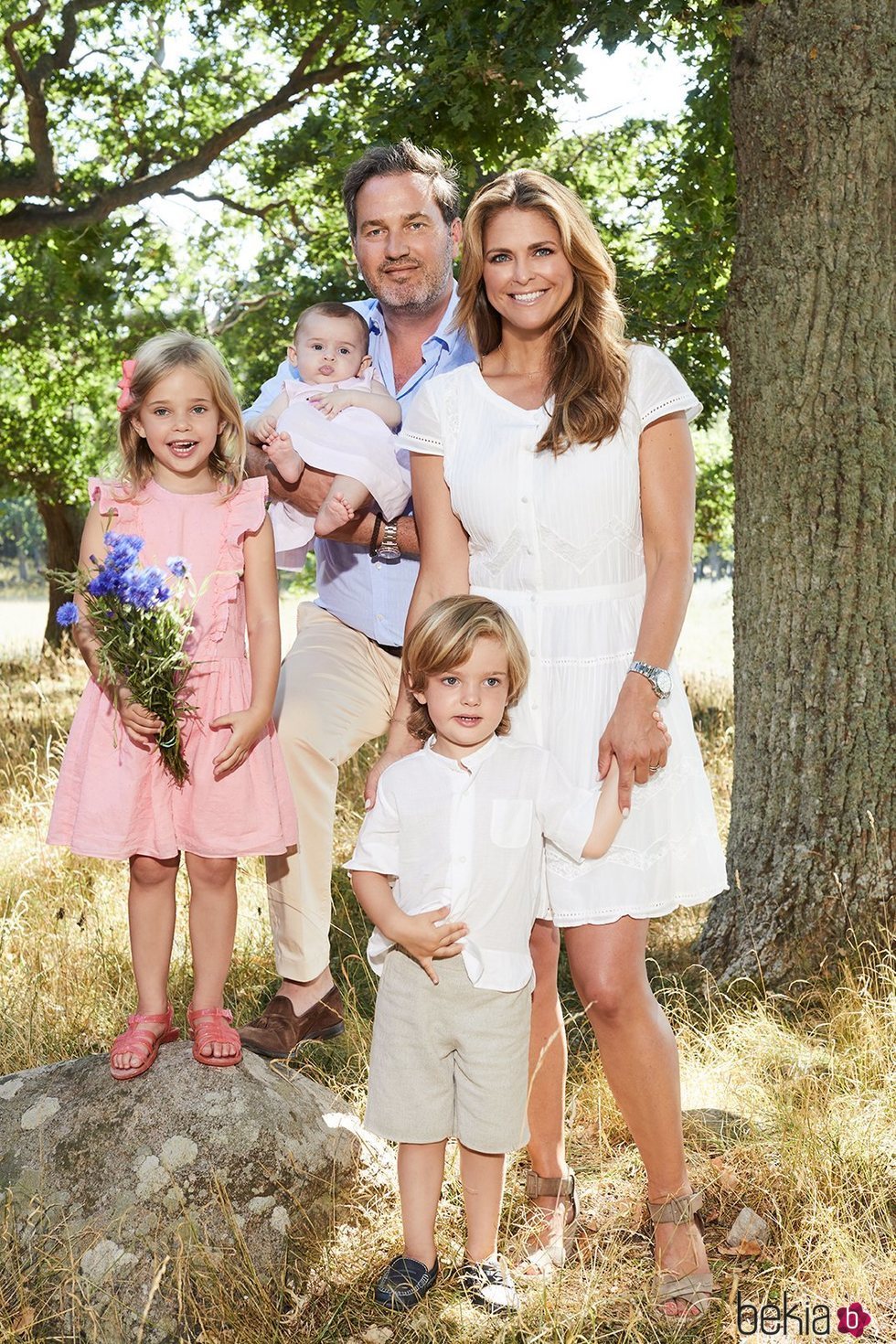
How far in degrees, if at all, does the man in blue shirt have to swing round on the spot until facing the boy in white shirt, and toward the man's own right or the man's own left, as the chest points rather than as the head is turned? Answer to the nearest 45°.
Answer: approximately 45° to the man's own left

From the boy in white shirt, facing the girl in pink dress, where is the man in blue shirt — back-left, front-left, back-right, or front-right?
front-right

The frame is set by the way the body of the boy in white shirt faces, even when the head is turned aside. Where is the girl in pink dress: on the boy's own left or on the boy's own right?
on the boy's own right

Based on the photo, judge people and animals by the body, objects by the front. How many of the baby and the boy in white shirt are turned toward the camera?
2

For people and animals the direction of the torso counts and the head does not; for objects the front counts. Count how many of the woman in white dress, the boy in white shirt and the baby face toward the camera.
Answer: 3

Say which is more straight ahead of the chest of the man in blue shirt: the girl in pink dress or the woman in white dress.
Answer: the girl in pink dress

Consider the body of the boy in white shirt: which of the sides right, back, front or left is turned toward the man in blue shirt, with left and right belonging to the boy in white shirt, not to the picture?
back

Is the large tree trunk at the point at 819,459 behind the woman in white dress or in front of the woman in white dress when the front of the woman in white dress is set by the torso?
behind

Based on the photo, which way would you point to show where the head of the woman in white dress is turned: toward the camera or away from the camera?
toward the camera

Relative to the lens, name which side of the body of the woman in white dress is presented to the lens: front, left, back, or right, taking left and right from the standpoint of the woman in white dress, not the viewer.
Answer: front

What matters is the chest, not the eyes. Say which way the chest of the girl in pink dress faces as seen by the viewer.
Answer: toward the camera

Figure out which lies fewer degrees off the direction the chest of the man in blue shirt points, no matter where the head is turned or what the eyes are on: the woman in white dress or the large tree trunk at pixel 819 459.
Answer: the woman in white dress

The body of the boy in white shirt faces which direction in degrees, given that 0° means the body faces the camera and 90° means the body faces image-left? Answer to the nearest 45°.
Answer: approximately 0°
